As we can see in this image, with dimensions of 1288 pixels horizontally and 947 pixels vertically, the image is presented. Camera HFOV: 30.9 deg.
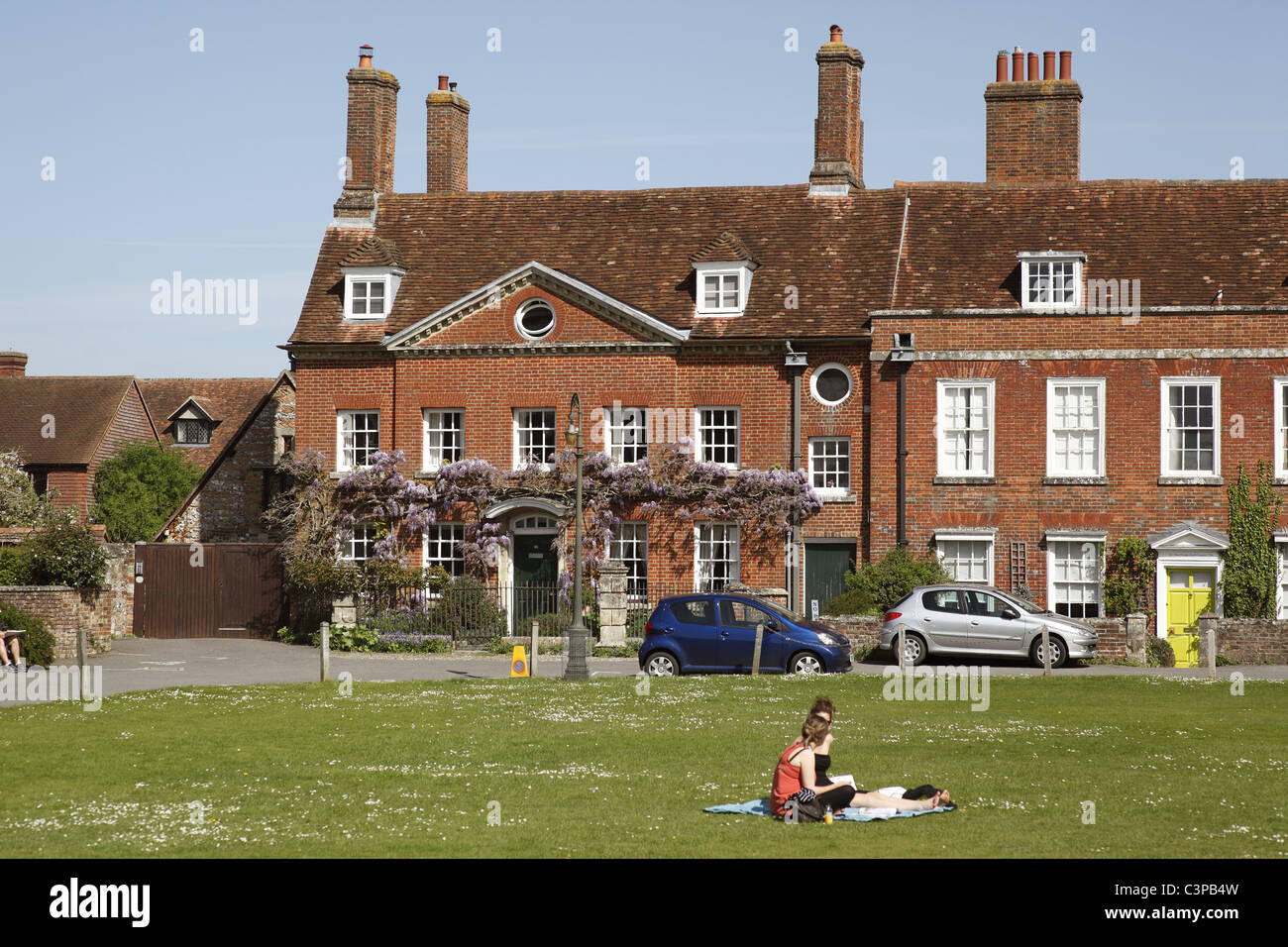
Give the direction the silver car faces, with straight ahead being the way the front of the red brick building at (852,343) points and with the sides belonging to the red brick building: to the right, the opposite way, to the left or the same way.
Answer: to the left

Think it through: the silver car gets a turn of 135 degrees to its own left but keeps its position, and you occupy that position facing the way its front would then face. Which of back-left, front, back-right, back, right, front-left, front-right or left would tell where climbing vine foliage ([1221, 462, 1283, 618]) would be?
right

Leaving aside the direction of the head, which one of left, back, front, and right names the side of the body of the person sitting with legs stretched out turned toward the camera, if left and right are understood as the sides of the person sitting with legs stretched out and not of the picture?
right

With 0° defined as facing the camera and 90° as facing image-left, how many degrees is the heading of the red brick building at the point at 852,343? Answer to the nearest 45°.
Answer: approximately 0°

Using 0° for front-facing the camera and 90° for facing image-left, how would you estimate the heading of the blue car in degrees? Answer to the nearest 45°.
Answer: approximately 270°

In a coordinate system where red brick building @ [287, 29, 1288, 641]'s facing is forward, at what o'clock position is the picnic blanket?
The picnic blanket is roughly at 12 o'clock from the red brick building.

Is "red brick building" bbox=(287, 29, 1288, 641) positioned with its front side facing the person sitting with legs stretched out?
yes

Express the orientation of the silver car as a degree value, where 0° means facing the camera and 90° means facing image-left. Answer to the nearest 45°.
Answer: approximately 270°

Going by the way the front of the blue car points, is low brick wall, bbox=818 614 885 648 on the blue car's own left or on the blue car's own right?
on the blue car's own left

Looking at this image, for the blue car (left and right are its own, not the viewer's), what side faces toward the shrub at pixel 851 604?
left
